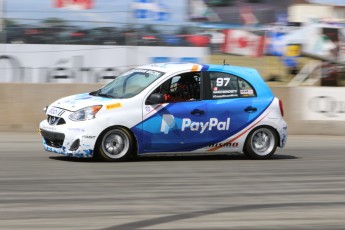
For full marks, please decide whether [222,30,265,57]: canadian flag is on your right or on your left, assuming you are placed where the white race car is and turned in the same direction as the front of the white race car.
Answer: on your right

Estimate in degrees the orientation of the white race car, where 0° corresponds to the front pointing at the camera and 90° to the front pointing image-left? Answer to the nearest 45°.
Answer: approximately 90°

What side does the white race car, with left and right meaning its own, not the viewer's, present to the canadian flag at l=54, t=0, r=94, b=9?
right
